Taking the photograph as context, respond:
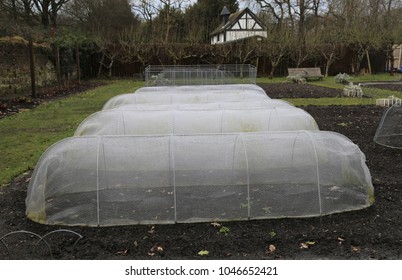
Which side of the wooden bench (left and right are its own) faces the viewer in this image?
front

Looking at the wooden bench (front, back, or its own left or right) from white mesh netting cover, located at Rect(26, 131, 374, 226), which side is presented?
front

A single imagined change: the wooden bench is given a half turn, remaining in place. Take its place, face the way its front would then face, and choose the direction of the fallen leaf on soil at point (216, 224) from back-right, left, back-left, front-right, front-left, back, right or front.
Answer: back

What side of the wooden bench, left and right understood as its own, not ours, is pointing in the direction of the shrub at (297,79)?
front

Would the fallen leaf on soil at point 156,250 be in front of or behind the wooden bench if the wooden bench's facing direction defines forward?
in front

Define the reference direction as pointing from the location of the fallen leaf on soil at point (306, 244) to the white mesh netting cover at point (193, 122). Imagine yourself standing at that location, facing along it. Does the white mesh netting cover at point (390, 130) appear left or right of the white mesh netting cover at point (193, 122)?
right

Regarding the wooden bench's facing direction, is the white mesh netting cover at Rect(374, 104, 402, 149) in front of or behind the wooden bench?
in front

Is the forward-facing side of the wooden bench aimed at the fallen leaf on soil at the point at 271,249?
yes

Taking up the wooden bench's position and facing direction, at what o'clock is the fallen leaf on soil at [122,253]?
The fallen leaf on soil is roughly at 12 o'clock from the wooden bench.

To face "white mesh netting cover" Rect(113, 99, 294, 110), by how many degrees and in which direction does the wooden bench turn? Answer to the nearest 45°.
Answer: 0° — it already faces it

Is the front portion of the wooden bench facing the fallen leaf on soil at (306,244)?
yes

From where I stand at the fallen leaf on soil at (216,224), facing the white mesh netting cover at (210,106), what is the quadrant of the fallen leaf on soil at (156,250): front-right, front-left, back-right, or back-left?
back-left

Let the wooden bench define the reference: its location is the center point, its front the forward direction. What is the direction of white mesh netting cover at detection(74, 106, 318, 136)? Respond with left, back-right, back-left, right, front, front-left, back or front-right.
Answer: front

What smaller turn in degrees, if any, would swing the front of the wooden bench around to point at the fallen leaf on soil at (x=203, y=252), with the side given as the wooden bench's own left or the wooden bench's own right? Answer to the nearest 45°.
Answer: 0° — it already faces it
